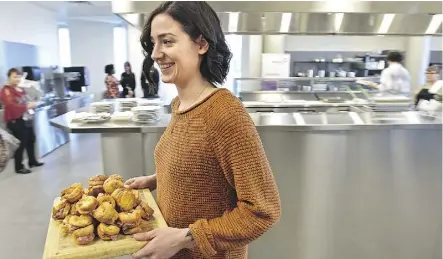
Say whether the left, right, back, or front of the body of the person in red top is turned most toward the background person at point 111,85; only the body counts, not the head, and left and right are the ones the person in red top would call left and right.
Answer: left

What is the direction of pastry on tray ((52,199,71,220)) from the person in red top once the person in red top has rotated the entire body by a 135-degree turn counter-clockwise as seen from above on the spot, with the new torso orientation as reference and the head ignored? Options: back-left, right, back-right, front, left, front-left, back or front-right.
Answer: back

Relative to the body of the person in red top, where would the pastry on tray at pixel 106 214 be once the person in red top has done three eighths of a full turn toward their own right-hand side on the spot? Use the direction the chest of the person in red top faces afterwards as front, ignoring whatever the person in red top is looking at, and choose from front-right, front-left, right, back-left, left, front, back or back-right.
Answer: left

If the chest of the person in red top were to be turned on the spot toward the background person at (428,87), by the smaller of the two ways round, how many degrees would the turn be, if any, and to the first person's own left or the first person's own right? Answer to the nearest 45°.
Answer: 0° — they already face them

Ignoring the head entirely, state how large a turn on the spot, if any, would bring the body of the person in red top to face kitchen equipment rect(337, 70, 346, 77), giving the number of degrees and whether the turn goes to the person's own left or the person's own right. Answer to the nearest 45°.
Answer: approximately 45° to the person's own left

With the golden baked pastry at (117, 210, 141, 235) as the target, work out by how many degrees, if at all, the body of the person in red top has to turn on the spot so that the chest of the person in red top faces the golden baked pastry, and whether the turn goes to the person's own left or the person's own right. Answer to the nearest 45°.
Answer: approximately 45° to the person's own right

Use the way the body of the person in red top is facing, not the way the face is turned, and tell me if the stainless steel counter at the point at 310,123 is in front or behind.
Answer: in front

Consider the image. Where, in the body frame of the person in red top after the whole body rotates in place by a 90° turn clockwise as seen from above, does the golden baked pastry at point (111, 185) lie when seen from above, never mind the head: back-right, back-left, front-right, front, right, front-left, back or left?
front-left

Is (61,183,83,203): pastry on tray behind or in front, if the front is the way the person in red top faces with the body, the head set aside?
in front

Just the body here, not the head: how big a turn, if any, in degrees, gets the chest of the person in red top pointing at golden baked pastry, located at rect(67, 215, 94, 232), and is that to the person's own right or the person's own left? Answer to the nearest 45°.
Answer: approximately 45° to the person's own right

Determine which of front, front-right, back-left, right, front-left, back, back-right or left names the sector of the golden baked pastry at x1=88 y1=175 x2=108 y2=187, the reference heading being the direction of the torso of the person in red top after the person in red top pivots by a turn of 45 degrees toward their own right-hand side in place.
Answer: front

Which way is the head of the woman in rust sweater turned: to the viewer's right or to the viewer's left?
to the viewer's left

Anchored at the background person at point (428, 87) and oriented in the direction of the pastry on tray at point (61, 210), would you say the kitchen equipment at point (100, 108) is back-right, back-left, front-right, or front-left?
front-right

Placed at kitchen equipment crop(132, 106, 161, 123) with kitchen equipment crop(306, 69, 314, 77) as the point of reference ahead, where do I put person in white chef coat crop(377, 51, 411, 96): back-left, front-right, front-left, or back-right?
front-right

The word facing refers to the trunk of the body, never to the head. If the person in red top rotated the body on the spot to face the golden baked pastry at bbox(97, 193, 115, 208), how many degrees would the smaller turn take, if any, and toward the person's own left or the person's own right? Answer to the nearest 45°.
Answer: approximately 45° to the person's own right

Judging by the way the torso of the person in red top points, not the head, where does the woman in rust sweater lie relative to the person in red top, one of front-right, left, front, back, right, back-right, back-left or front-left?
front-right

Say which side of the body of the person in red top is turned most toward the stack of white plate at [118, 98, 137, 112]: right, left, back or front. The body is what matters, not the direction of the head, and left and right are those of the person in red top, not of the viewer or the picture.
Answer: front
